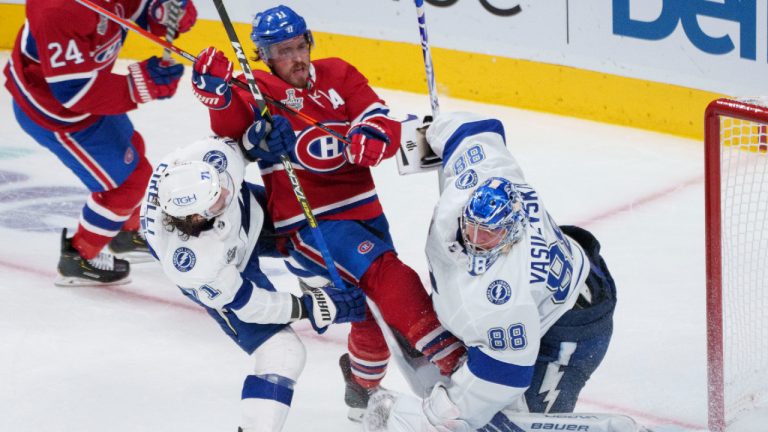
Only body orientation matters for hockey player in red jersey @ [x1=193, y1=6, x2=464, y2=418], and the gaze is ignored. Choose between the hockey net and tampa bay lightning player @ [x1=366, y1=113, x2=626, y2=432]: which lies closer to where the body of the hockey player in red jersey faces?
the tampa bay lightning player

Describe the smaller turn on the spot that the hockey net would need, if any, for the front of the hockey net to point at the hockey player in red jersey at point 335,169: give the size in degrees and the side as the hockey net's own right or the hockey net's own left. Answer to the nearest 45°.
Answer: approximately 45° to the hockey net's own right

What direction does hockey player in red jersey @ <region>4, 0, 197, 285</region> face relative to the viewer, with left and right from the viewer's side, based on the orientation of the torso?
facing to the right of the viewer

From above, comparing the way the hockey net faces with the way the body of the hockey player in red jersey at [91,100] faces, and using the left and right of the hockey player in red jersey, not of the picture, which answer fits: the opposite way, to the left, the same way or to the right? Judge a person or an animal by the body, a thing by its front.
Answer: the opposite way

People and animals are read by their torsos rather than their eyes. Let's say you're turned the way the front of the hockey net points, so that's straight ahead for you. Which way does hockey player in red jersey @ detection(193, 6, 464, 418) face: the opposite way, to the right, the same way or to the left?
to the left

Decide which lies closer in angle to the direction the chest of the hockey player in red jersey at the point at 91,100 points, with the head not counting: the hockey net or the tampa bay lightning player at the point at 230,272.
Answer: the hockey net

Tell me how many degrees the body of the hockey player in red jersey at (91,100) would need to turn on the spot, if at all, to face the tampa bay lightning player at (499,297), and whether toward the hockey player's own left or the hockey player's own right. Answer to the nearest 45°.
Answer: approximately 45° to the hockey player's own right

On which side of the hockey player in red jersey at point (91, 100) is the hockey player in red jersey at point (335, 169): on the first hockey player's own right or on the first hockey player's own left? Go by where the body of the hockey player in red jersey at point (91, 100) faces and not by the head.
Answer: on the first hockey player's own right

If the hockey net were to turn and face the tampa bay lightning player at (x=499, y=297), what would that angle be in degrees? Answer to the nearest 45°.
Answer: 0° — it already faces them

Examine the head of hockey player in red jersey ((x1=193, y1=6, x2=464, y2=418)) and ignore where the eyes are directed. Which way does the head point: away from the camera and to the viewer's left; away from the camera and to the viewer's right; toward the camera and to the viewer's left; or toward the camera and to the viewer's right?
toward the camera and to the viewer's right

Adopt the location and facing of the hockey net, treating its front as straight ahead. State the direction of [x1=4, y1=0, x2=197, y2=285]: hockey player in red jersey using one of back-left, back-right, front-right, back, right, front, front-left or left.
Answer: front-right

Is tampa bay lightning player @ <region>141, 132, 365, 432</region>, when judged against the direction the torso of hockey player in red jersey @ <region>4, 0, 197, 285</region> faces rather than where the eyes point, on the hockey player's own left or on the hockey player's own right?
on the hockey player's own right
